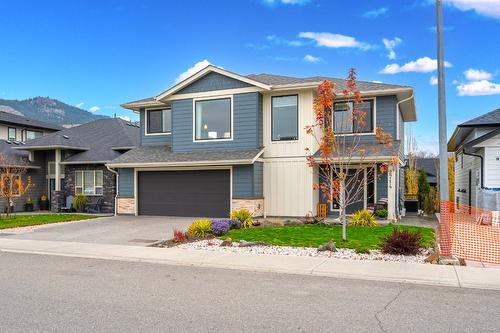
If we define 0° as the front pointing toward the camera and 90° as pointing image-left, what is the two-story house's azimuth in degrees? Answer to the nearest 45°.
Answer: approximately 0°

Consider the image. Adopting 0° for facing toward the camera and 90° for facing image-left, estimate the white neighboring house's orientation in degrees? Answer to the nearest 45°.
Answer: approximately 0°

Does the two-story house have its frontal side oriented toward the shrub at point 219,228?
yes

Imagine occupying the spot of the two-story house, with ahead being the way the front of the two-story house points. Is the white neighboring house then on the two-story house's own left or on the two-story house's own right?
on the two-story house's own left

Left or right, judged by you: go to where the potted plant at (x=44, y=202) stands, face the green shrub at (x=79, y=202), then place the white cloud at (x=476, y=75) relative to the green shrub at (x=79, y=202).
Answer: left

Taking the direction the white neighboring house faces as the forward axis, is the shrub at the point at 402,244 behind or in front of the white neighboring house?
in front

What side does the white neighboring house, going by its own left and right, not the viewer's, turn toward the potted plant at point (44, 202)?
right

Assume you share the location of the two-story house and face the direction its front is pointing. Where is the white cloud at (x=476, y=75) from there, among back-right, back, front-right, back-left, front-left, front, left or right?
back-left
